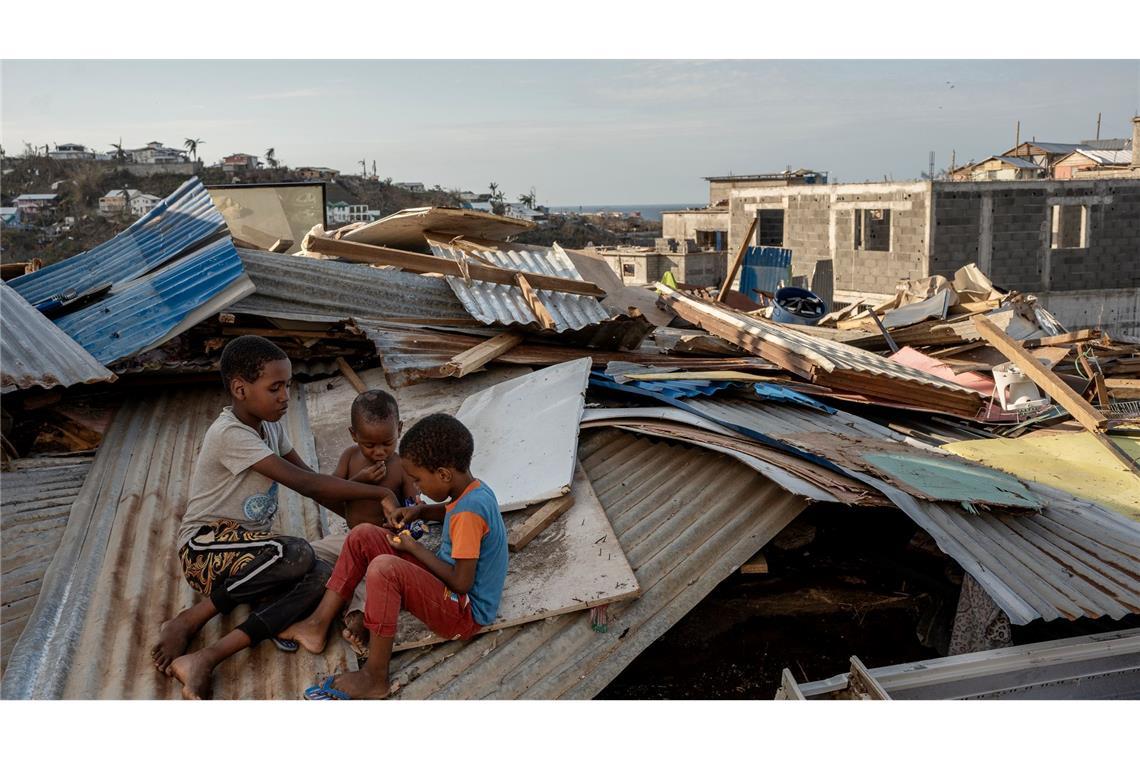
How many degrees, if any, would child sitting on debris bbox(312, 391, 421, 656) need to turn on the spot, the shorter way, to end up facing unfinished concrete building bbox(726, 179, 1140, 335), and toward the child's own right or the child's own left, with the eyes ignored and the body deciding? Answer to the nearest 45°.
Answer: approximately 135° to the child's own left

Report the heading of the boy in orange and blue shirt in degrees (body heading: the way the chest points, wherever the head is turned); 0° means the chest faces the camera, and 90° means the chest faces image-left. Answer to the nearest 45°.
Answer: approximately 90°

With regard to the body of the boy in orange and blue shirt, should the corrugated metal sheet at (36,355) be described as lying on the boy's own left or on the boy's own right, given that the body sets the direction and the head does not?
on the boy's own right

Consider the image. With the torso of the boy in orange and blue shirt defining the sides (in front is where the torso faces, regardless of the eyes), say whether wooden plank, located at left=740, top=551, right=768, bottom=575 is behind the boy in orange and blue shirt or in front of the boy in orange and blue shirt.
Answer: behind

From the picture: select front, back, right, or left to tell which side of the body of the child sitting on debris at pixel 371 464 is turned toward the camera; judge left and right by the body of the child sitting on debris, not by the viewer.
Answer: front

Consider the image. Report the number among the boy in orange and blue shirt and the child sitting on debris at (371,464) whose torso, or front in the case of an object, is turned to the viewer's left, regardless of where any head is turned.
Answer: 1

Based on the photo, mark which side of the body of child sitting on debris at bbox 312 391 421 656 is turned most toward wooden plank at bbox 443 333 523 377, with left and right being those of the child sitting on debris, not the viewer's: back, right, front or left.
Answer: back

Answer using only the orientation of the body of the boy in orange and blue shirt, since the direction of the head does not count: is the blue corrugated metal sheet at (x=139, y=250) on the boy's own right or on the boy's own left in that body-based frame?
on the boy's own right

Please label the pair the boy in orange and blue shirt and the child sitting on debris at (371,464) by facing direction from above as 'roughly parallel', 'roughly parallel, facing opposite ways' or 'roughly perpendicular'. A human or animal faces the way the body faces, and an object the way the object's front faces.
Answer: roughly perpendicular

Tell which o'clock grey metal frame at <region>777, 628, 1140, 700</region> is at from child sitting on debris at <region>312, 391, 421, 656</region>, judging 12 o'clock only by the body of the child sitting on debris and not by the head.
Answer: The grey metal frame is roughly at 10 o'clock from the child sitting on debris.

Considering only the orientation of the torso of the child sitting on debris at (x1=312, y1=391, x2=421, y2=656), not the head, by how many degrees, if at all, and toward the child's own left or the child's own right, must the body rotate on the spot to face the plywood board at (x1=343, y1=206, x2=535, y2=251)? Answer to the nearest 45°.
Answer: approximately 180°

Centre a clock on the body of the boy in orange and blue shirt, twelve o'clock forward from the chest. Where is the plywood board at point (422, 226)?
The plywood board is roughly at 3 o'clock from the boy in orange and blue shirt.

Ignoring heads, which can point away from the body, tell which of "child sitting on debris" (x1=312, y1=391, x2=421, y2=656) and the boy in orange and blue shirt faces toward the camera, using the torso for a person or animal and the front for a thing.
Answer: the child sitting on debris
